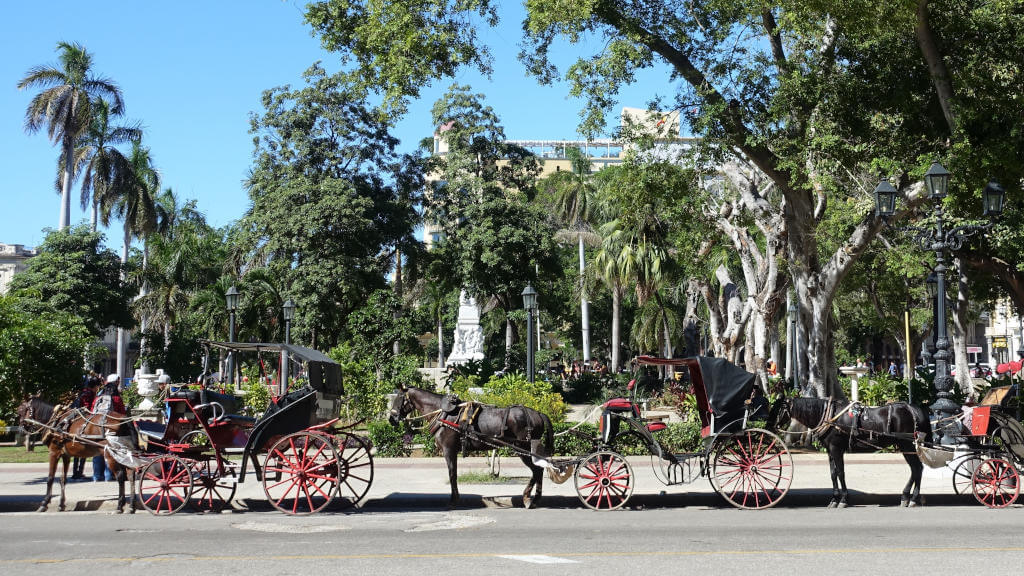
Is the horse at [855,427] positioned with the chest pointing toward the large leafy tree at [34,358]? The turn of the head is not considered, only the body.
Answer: yes

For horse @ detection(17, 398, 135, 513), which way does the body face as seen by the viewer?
to the viewer's left

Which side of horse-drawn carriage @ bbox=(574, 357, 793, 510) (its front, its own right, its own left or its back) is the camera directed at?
left

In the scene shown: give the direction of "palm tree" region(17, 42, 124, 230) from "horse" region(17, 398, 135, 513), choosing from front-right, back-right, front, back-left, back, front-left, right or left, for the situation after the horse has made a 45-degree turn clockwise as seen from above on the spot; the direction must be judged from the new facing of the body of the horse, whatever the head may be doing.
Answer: front-right

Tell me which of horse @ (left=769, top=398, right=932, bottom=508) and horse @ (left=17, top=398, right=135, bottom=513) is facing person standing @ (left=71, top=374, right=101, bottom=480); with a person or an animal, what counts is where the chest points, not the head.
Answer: horse @ (left=769, top=398, right=932, bottom=508)

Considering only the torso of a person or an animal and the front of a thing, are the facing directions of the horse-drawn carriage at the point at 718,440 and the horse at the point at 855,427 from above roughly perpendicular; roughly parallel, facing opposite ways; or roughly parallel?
roughly parallel

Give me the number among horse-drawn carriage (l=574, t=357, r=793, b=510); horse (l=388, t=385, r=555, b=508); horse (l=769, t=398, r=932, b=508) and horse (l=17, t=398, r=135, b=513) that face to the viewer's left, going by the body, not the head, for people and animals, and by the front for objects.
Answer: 4

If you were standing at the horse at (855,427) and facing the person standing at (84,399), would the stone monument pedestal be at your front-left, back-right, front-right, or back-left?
front-right

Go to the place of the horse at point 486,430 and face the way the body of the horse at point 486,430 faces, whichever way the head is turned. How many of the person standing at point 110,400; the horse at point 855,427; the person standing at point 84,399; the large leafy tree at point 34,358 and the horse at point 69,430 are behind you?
1

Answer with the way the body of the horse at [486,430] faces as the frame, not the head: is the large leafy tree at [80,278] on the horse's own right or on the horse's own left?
on the horse's own right

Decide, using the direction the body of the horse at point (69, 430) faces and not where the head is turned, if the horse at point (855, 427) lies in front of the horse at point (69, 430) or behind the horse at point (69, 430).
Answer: behind

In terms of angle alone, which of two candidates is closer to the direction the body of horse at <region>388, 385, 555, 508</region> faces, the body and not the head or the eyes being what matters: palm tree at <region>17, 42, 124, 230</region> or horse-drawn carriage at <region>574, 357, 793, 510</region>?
the palm tree

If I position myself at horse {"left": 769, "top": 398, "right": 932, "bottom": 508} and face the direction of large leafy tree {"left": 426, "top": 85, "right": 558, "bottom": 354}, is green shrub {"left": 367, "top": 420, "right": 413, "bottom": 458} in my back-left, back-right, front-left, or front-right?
front-left

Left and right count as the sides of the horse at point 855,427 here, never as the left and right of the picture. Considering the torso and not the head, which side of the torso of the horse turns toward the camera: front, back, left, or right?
left

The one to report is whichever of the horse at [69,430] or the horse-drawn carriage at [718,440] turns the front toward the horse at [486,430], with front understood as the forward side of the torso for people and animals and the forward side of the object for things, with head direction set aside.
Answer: the horse-drawn carriage

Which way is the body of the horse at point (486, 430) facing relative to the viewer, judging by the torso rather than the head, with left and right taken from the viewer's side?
facing to the left of the viewer

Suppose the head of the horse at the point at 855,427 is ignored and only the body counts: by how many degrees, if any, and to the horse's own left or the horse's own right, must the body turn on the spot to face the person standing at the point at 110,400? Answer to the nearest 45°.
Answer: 0° — it already faces them
